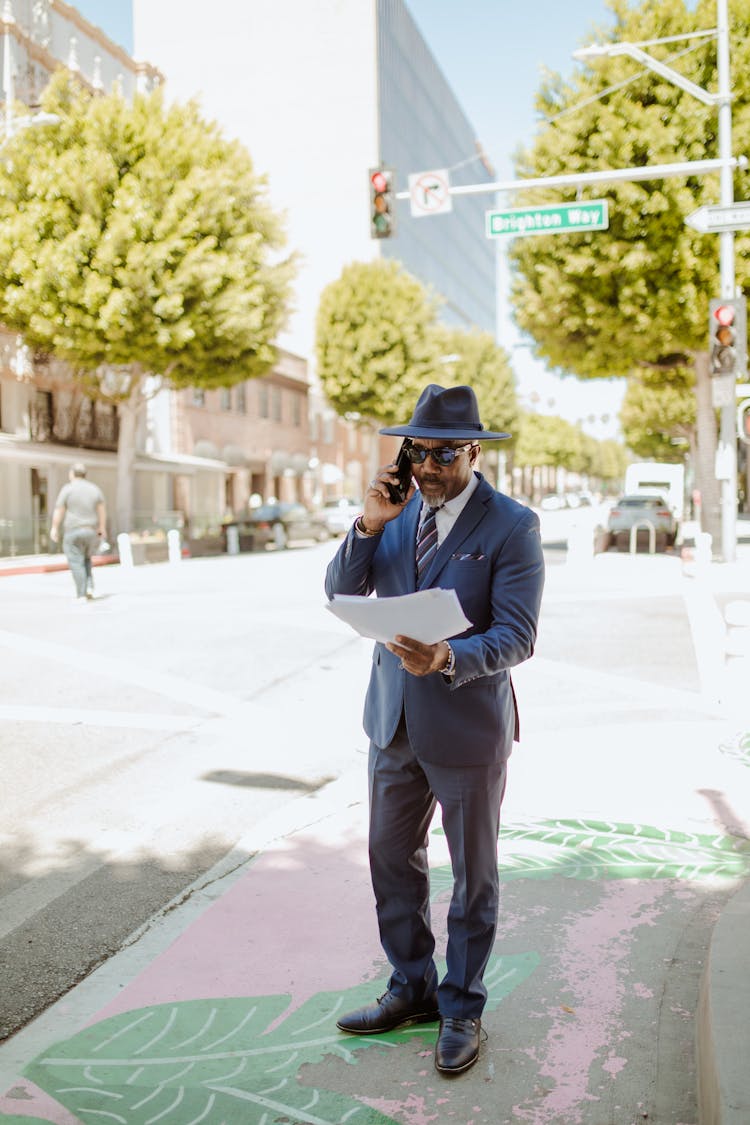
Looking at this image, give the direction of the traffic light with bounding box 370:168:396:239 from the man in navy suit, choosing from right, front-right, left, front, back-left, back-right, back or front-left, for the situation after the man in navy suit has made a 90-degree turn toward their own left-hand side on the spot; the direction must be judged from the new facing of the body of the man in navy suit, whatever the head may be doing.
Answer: back-left

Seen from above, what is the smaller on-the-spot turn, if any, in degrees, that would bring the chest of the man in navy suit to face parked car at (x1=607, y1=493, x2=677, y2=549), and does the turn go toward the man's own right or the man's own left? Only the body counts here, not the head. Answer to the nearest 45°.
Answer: approximately 135° to the man's own right

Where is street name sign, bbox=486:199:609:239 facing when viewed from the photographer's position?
facing the viewer

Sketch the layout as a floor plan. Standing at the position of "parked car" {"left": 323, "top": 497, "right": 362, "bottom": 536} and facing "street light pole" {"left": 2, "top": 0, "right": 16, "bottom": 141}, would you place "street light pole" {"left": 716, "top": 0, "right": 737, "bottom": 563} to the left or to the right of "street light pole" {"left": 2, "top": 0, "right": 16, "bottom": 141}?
left

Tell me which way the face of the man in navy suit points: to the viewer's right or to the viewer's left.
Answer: to the viewer's left

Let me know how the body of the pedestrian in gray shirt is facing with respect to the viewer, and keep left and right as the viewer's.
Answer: facing away from the viewer

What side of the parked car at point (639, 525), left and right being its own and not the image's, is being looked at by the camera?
back

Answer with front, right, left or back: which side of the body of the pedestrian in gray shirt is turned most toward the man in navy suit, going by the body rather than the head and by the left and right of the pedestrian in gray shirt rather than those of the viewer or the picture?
back

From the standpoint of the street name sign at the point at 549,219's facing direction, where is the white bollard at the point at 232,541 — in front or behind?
behind

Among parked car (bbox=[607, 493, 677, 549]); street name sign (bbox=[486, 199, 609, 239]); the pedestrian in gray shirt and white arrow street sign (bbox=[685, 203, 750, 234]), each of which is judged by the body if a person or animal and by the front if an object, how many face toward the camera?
2

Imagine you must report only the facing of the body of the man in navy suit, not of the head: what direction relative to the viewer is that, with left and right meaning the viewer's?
facing the viewer and to the left of the viewer

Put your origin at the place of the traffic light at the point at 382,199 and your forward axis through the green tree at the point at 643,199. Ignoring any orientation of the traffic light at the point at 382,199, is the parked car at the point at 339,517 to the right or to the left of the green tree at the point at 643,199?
left

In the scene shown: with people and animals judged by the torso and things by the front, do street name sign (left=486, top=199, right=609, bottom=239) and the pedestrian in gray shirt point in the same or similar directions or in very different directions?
very different directions
